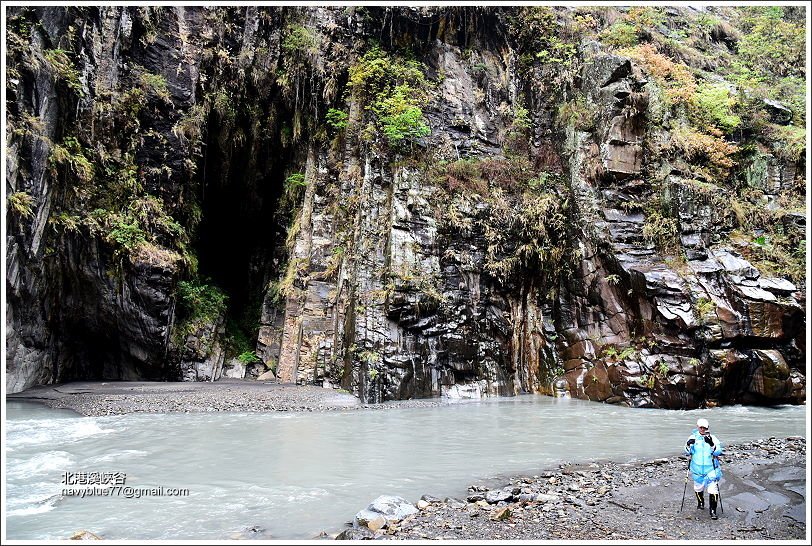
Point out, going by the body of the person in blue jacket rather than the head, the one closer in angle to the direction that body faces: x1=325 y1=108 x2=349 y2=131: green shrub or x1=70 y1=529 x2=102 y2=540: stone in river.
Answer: the stone in river

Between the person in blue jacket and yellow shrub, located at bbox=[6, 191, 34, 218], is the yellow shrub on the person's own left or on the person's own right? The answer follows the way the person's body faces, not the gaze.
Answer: on the person's own right

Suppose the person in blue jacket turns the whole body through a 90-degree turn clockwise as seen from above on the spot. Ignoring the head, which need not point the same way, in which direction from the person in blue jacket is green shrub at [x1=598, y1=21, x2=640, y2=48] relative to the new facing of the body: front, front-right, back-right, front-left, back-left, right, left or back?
right

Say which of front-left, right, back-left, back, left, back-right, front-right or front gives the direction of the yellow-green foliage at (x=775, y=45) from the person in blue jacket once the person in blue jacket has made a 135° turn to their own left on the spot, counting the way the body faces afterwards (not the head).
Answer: front-left

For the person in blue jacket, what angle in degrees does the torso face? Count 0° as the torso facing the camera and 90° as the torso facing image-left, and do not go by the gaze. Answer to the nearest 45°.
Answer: approximately 0°

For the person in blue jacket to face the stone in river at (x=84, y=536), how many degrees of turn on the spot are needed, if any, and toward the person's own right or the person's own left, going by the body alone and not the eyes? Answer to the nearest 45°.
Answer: approximately 45° to the person's own right

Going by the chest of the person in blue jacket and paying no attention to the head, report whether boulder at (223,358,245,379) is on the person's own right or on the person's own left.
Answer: on the person's own right

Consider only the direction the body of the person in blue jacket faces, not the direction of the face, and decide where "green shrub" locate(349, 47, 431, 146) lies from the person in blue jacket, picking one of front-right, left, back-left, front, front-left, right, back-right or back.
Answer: back-right
